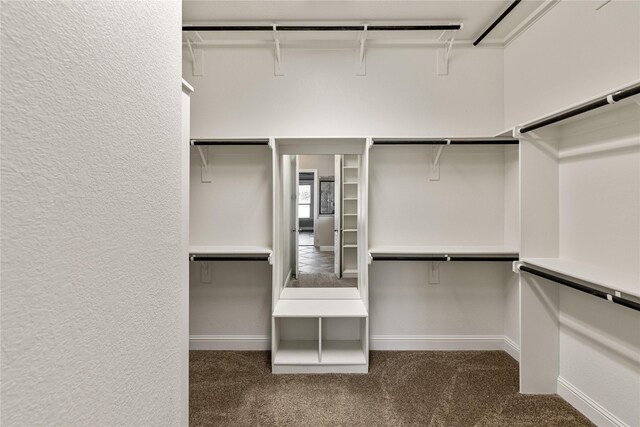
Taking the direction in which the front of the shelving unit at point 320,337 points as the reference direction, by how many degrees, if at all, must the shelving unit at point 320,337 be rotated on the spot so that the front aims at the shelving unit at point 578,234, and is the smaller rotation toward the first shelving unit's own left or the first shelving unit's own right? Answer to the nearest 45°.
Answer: approximately 90° to the first shelving unit's own left

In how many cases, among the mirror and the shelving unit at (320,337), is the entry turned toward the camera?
2

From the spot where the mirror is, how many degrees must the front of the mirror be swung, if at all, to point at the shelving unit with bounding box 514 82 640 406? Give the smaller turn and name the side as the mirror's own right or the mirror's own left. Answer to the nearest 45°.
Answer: approximately 45° to the mirror's own left

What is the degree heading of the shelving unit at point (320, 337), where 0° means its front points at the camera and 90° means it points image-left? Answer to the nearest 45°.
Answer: approximately 0°

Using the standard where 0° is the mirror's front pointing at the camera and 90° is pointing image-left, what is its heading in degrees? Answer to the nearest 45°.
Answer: approximately 0°
